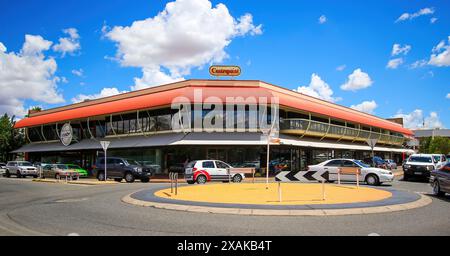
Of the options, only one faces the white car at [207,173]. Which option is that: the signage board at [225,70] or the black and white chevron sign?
the signage board

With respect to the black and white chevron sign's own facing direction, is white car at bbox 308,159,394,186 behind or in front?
behind

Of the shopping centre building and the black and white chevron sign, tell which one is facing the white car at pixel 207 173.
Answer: the shopping centre building

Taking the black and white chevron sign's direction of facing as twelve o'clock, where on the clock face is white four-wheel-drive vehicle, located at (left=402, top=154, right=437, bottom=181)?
The white four-wheel-drive vehicle is roughly at 7 o'clock from the black and white chevron sign.

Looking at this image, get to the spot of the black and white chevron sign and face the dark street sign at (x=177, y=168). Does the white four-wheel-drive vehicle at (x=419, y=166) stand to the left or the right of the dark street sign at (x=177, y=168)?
right

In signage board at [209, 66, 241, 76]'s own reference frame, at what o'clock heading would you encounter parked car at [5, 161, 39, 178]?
The parked car is roughly at 3 o'clock from the signage board.

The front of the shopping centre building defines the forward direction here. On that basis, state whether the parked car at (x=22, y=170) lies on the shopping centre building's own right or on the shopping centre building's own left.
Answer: on the shopping centre building's own right

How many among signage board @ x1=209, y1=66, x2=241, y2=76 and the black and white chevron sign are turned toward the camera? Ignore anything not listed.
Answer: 2
